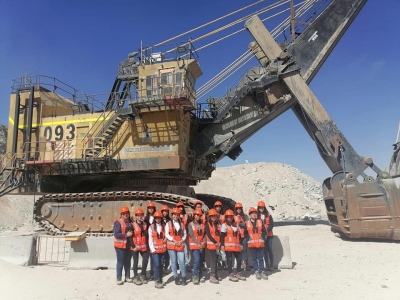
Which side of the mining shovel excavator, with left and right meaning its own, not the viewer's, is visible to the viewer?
right

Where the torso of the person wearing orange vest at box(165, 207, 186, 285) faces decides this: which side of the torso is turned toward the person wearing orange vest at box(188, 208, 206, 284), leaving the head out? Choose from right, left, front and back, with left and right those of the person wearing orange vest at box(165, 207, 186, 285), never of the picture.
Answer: left

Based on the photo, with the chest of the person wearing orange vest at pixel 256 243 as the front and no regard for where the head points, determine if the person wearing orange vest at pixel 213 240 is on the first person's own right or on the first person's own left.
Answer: on the first person's own right

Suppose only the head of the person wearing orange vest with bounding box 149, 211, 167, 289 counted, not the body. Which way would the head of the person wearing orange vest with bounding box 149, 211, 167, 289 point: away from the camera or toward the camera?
toward the camera

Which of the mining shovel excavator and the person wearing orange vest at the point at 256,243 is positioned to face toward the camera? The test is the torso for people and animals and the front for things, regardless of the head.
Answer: the person wearing orange vest

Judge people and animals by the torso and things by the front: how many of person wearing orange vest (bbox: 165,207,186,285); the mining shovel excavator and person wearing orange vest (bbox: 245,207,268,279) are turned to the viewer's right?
1

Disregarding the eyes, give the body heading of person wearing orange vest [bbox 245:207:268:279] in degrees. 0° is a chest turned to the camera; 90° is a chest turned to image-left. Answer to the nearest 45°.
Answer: approximately 0°

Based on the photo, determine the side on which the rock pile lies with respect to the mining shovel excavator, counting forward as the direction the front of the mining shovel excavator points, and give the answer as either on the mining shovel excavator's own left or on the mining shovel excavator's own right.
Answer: on the mining shovel excavator's own left

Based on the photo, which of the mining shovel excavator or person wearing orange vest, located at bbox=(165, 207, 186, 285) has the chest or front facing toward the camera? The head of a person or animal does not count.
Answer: the person wearing orange vest

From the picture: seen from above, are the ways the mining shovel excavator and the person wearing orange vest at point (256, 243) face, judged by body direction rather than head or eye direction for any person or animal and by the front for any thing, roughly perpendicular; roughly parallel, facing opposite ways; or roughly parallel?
roughly perpendicular

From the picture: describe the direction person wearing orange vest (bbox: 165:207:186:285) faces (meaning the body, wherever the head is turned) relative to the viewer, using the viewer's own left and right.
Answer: facing the viewer

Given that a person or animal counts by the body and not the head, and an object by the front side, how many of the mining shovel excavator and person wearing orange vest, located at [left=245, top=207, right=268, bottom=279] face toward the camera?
1

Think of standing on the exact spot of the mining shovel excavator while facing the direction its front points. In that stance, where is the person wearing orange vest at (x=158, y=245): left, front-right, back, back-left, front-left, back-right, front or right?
right

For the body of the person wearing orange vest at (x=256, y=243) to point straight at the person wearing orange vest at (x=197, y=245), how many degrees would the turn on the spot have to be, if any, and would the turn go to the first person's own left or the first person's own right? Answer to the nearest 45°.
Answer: approximately 90° to the first person's own right

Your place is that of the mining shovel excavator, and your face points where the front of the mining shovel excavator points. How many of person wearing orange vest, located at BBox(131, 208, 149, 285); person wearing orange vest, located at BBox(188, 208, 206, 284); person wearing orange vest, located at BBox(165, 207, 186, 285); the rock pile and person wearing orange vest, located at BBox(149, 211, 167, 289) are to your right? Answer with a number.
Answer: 4

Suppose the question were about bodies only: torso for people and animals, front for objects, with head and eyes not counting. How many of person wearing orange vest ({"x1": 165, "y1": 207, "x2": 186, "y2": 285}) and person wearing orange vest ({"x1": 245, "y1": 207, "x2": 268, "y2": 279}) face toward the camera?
2

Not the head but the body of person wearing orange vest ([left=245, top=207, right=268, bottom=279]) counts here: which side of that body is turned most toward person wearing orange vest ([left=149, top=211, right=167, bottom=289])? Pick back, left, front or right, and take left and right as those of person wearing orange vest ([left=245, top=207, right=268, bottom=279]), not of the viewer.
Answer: right

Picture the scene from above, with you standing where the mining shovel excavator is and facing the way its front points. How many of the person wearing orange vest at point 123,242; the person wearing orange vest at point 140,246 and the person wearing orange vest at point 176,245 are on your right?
3

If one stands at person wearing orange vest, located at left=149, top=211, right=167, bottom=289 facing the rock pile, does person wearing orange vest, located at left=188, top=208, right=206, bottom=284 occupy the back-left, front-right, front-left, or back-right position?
front-right

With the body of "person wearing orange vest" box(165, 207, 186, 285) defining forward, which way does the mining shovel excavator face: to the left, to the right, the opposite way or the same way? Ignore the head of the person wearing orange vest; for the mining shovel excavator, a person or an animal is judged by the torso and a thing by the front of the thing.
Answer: to the left
